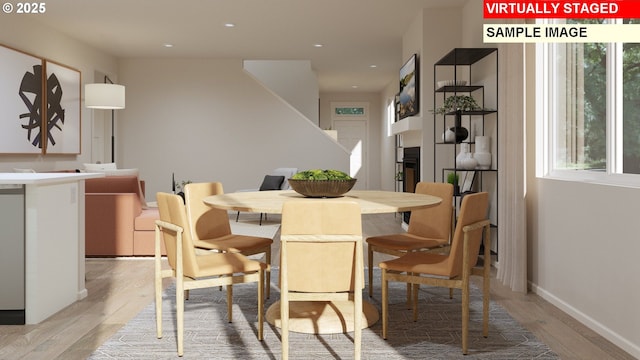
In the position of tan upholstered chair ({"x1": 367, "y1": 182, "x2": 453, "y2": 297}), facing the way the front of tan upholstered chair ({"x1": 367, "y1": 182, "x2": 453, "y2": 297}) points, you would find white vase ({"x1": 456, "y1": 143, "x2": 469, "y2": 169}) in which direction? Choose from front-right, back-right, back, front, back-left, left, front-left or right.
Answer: back-right

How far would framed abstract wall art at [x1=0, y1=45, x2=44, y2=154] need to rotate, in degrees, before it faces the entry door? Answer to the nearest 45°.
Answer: approximately 90° to its left

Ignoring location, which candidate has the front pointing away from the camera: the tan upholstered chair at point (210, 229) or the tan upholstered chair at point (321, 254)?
the tan upholstered chair at point (321, 254)

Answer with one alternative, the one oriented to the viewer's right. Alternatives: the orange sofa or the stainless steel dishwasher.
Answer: the orange sofa

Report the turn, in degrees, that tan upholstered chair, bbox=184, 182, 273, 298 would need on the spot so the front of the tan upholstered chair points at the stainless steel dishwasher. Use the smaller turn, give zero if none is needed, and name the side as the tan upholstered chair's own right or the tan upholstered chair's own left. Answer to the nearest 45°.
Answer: approximately 135° to the tan upholstered chair's own right

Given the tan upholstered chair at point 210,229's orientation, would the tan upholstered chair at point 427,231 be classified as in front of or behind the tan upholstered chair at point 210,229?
in front

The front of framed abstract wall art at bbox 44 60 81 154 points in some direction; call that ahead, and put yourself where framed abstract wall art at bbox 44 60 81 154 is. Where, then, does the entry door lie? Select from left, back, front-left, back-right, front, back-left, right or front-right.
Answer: left

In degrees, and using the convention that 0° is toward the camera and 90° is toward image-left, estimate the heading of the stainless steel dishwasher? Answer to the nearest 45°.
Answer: approximately 0°

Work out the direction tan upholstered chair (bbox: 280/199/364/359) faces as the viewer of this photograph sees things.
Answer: facing away from the viewer

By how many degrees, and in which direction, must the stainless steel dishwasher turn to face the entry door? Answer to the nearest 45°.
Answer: approximately 135° to its left

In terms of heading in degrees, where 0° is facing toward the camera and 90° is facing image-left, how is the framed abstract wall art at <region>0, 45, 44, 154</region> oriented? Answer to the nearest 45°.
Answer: approximately 315°
